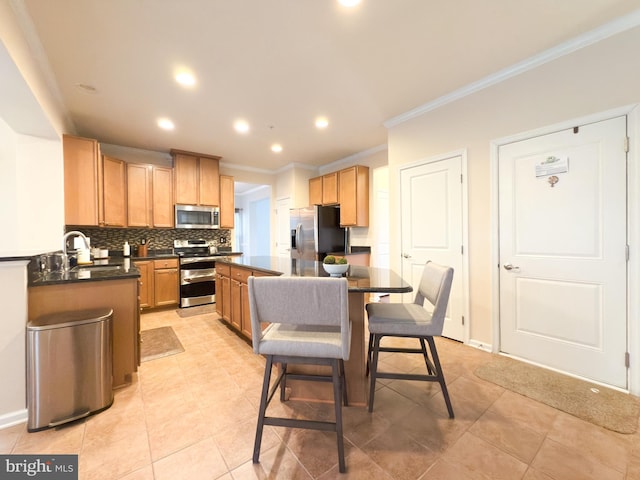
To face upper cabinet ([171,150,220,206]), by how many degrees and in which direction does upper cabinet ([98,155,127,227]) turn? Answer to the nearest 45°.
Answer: approximately 45° to its left

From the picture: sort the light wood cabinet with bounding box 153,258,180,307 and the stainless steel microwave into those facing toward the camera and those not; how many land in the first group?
2

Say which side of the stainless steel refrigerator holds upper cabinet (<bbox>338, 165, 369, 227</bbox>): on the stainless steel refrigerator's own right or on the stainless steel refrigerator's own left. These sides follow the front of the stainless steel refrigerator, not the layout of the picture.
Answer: on the stainless steel refrigerator's own left

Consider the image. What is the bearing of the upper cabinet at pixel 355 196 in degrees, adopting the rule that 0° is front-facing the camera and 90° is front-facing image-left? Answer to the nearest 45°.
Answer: approximately 45°

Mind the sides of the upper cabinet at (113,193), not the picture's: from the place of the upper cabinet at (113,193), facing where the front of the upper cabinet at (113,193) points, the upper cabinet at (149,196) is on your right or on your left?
on your left

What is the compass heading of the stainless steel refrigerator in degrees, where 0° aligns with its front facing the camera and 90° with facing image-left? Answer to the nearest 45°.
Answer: approximately 45°

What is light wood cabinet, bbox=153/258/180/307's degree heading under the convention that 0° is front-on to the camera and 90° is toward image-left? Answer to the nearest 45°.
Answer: approximately 0°

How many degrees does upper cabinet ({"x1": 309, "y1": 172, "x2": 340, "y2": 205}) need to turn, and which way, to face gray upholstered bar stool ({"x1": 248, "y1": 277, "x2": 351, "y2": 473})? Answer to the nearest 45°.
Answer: approximately 45° to its left

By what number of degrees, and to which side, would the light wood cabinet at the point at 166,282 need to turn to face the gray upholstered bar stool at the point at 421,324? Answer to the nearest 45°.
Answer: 0° — it already faces it

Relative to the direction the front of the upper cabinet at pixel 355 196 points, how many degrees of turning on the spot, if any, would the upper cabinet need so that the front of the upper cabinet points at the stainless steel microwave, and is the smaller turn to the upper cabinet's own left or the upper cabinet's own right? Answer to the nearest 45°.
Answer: approximately 45° to the upper cabinet's own right

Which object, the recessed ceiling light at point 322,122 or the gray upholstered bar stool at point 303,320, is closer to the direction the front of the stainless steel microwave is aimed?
the gray upholstered bar stool

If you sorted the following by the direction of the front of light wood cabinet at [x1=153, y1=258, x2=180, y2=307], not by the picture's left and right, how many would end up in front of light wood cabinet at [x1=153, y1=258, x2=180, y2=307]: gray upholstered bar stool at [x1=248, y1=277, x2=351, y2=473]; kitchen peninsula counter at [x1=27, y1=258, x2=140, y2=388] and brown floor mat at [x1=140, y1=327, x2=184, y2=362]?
3
